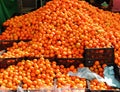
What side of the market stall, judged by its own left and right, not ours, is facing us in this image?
front
